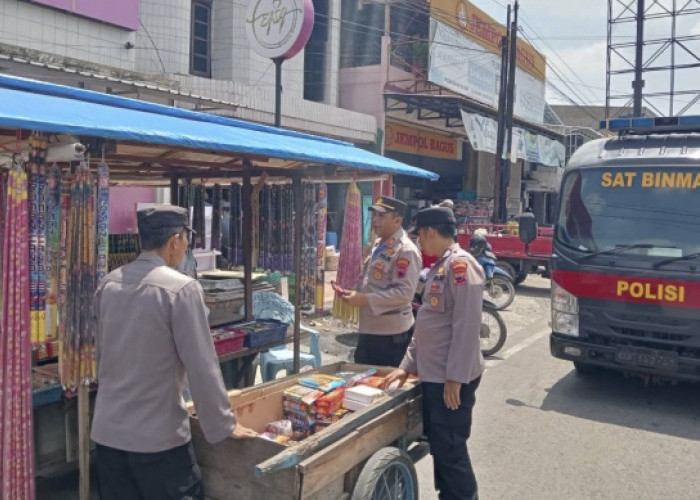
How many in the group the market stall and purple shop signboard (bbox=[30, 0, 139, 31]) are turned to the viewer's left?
0

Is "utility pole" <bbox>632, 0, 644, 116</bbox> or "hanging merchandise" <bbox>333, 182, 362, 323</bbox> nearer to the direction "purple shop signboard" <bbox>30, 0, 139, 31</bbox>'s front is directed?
the hanging merchandise

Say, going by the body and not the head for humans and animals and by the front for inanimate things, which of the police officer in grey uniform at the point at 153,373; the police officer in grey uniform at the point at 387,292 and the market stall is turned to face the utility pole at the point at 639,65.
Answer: the police officer in grey uniform at the point at 153,373

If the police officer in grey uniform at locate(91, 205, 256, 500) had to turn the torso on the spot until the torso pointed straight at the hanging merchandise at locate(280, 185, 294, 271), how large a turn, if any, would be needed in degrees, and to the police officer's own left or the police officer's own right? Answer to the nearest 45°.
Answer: approximately 45° to the police officer's own left

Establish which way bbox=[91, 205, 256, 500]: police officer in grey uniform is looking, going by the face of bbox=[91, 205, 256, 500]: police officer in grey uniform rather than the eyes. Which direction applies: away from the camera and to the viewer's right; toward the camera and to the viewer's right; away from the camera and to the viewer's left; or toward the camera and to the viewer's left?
away from the camera and to the viewer's right

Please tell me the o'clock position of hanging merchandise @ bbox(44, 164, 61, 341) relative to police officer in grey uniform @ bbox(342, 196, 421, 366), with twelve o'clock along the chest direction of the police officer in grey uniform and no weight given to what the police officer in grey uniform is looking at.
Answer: The hanging merchandise is roughly at 12 o'clock from the police officer in grey uniform.

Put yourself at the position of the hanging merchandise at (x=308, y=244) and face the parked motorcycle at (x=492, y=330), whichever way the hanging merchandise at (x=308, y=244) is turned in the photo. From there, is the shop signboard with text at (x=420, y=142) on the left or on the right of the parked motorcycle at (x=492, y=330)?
left

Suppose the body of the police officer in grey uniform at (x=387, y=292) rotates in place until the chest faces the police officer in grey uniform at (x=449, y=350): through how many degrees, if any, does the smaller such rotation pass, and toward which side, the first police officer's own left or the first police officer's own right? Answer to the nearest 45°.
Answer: approximately 45° to the first police officer's own left

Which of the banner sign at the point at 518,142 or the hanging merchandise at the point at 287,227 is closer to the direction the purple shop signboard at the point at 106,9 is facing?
the hanging merchandise

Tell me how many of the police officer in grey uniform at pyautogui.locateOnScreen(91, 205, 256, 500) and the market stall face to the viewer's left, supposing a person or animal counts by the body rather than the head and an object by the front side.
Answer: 0

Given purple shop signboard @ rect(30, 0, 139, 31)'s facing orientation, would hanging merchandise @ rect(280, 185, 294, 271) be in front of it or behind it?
in front
